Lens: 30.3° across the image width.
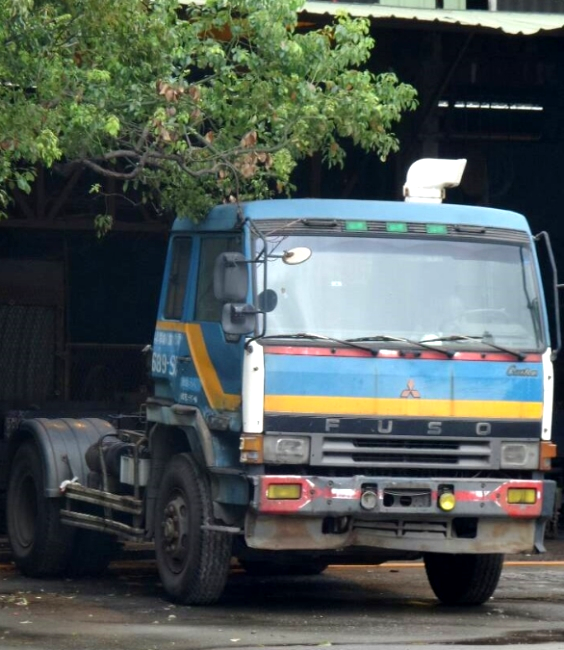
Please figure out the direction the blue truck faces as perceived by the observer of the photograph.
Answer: facing the viewer and to the right of the viewer
